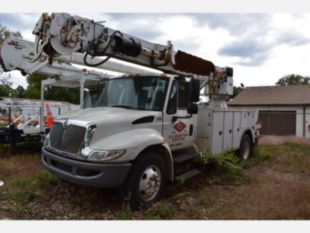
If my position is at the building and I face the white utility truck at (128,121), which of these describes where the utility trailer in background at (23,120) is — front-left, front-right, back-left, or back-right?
front-right

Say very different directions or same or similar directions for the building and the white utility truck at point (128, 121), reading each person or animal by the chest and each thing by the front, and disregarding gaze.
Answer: same or similar directions

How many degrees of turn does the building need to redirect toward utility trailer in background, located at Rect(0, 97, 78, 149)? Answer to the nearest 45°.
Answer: approximately 45° to its right

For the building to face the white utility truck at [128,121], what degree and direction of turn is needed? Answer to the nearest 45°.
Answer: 0° — it already faces it

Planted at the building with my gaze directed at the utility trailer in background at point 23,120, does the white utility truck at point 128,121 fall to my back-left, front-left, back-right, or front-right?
front-left

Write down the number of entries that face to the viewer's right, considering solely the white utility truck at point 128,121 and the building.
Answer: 0

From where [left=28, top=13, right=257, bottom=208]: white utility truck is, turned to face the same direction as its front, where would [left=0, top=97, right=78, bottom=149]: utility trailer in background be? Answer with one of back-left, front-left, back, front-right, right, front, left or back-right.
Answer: right

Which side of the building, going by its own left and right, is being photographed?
front

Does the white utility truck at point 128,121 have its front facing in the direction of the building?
no

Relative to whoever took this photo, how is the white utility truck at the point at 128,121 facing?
facing the viewer and to the left of the viewer
